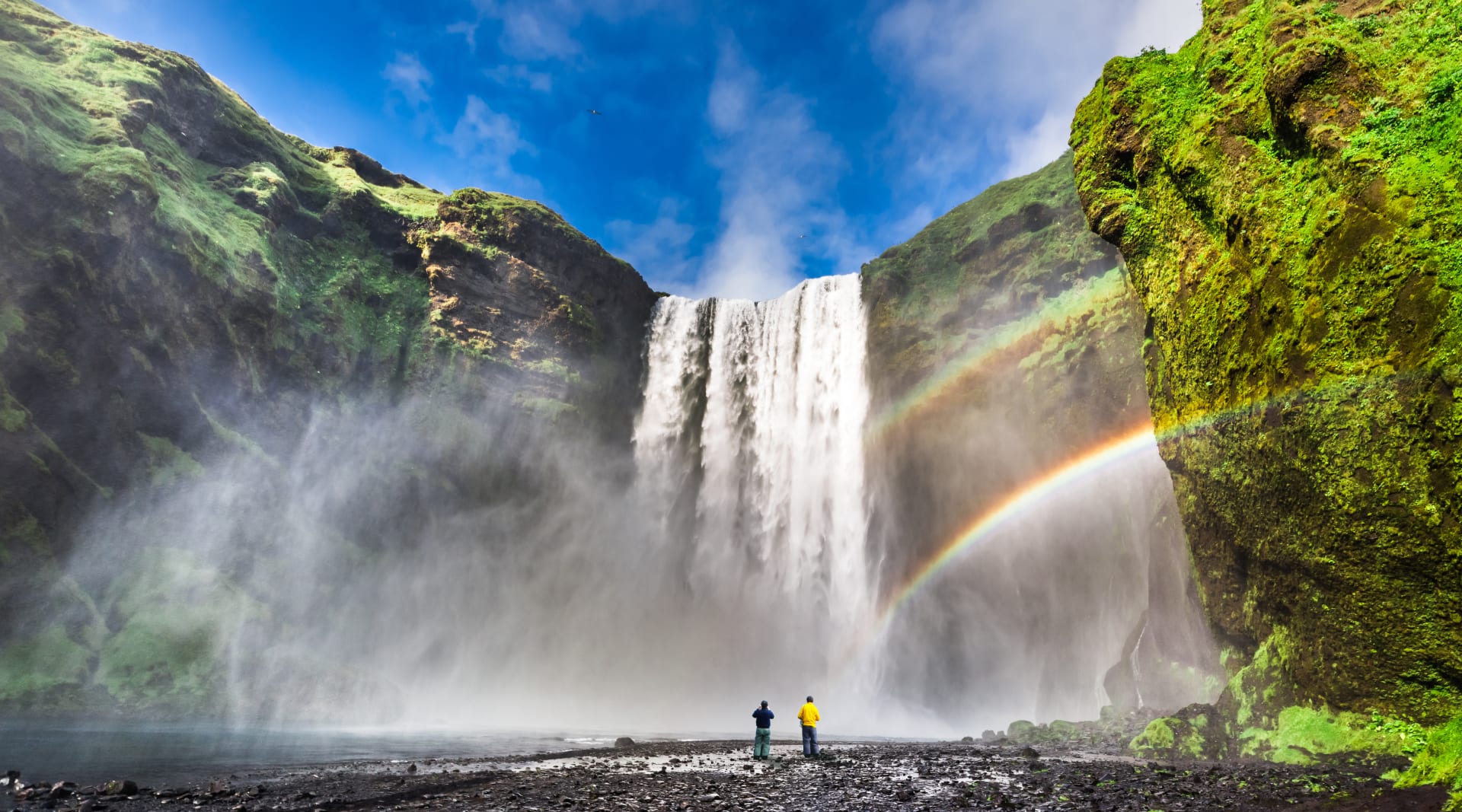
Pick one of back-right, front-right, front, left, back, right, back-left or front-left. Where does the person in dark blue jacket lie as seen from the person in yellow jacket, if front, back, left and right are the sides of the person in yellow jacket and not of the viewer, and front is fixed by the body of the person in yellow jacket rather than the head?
left

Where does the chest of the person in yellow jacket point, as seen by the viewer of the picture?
away from the camera

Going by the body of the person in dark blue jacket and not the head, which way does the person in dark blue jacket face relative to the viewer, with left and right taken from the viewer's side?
facing away from the viewer

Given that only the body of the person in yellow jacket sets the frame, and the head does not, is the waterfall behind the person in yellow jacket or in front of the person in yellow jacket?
in front

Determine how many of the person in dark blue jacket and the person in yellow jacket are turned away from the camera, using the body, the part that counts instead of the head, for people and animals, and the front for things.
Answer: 2

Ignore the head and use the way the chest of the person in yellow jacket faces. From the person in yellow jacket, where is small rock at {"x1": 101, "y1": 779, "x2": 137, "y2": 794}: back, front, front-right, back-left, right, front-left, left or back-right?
back-left

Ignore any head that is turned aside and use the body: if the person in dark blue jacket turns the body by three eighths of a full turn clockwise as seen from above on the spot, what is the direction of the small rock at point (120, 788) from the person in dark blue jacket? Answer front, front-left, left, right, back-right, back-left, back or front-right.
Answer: right

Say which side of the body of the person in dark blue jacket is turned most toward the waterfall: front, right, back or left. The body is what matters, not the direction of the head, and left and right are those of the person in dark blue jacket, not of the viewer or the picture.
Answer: front

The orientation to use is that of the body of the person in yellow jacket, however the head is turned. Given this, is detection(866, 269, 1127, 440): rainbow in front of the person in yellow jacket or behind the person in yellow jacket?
in front

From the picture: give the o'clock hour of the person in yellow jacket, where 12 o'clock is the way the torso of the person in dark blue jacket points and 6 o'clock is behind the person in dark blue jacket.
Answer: The person in yellow jacket is roughly at 3 o'clock from the person in dark blue jacket.
